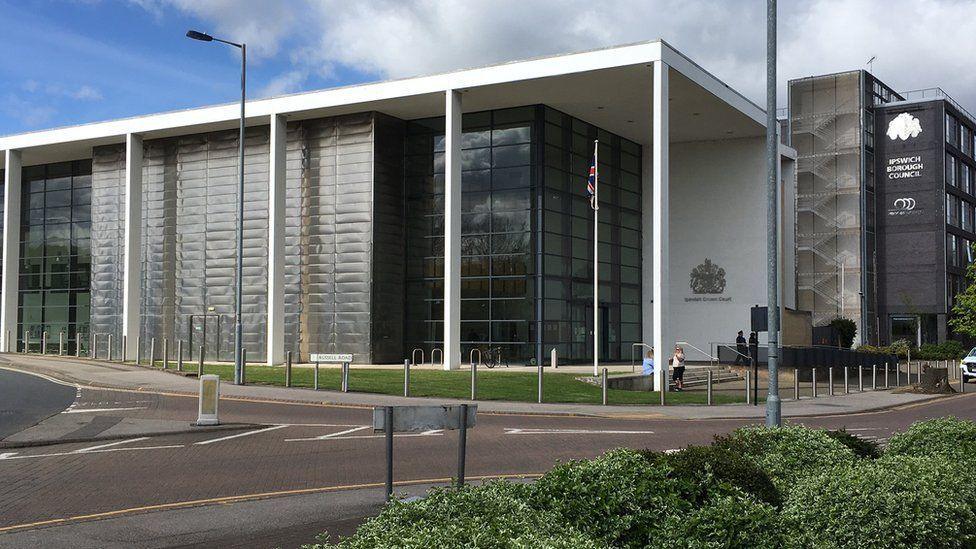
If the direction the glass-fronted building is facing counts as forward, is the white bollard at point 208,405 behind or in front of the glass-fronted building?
in front

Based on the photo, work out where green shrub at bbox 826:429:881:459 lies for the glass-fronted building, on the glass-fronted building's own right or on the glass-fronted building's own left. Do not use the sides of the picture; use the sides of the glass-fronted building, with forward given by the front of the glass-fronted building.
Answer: on the glass-fronted building's own left

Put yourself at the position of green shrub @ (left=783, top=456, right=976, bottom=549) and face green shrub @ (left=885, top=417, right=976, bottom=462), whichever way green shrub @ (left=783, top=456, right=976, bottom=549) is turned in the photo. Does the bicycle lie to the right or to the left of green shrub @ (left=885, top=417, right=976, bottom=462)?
left
